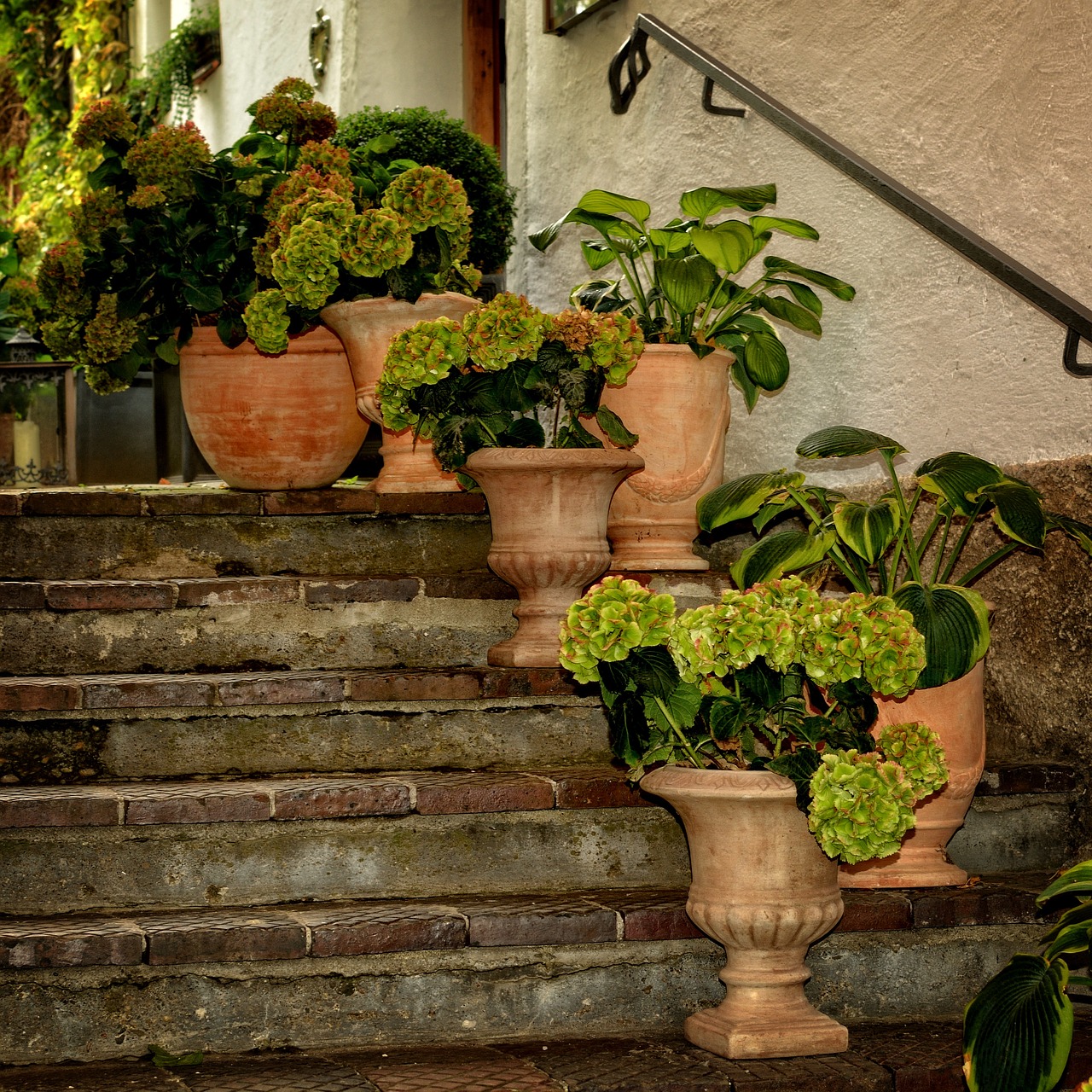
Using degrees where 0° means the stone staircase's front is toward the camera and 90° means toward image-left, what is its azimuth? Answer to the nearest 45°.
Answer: approximately 0°

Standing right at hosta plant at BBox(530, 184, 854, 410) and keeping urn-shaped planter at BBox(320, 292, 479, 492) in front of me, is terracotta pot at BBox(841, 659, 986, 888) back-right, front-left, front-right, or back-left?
back-left

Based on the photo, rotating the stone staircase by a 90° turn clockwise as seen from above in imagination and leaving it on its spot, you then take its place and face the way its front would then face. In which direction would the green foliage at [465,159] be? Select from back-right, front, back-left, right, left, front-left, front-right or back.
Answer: right
